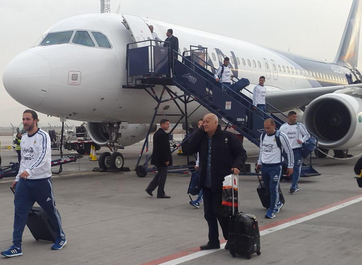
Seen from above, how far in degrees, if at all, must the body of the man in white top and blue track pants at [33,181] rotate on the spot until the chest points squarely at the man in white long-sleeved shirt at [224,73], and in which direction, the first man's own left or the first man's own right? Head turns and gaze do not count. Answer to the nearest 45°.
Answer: approximately 180°

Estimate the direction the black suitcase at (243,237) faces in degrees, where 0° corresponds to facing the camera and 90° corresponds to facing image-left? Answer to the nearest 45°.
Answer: approximately 315°
